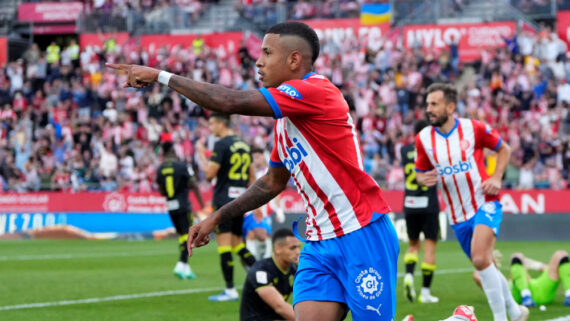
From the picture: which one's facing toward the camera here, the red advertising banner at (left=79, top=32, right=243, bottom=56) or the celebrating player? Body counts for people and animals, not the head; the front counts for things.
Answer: the red advertising banner

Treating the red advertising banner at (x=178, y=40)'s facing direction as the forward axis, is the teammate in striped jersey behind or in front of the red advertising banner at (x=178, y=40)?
in front

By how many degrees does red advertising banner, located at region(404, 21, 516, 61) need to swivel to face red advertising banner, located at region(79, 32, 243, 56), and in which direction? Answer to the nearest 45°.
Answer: approximately 90° to its right

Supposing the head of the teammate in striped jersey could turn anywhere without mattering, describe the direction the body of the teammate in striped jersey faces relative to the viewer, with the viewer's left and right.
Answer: facing the viewer and to the left of the viewer

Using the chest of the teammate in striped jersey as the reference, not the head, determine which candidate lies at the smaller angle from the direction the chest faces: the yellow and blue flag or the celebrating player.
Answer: the celebrating player

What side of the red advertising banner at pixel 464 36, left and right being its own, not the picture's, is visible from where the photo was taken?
front

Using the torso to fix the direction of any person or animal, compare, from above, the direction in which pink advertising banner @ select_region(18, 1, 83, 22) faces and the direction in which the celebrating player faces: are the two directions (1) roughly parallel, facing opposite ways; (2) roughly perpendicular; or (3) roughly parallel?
roughly perpendicular

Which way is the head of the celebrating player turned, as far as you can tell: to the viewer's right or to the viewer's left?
to the viewer's left

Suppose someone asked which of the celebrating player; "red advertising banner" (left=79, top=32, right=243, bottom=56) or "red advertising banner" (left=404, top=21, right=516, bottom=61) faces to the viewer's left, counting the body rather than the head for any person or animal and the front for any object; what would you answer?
the celebrating player

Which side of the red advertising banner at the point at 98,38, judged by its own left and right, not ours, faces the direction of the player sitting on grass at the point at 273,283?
front

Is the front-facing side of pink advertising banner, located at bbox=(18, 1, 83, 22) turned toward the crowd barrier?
yes

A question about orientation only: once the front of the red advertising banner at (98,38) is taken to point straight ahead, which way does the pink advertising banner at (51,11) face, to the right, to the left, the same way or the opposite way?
the same way

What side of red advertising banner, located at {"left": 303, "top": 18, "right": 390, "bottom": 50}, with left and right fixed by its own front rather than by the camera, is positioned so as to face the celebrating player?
front

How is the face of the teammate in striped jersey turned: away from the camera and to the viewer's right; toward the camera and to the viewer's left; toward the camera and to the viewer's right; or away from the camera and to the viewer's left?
toward the camera and to the viewer's left

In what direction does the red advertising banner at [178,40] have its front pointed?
toward the camera

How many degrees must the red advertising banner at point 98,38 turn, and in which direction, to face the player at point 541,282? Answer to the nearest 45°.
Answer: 0° — it already faces them

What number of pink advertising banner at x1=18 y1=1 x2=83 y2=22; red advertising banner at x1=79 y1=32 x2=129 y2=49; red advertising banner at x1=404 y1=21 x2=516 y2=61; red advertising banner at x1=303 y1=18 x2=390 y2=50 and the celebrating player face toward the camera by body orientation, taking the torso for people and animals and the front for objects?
4

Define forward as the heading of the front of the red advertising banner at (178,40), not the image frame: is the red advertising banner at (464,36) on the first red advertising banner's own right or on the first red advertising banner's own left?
on the first red advertising banner's own left
